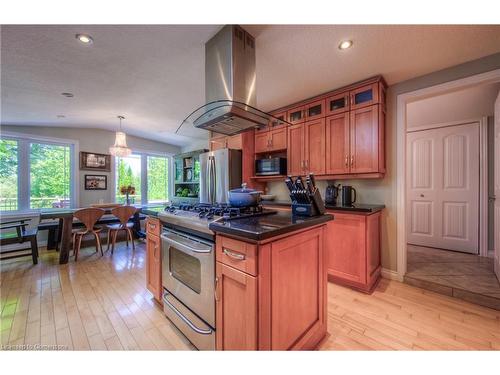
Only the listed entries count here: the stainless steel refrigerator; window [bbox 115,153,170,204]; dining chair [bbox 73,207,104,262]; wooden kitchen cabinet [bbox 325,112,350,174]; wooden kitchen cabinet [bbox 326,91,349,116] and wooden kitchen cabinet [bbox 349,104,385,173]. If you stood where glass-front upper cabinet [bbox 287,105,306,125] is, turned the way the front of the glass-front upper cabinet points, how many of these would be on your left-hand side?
3

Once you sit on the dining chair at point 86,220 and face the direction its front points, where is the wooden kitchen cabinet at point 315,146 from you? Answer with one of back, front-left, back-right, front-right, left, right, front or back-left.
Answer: back-right

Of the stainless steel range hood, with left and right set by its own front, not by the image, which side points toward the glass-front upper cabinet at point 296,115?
back

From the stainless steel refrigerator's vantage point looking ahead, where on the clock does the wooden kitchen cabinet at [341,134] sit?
The wooden kitchen cabinet is roughly at 9 o'clock from the stainless steel refrigerator.

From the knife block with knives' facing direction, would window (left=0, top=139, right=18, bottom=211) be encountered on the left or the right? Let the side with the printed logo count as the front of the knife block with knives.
on its right

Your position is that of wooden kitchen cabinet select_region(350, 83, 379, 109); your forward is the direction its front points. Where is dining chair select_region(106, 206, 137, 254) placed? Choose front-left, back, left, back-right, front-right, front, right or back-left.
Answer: front-right

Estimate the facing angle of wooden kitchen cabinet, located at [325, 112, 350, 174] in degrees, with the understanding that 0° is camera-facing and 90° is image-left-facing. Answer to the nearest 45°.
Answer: approximately 45°

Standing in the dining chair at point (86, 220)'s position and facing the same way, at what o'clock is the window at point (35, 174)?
The window is roughly at 11 o'clock from the dining chair.

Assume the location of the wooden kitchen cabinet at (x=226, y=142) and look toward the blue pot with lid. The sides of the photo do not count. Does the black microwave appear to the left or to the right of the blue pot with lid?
left
